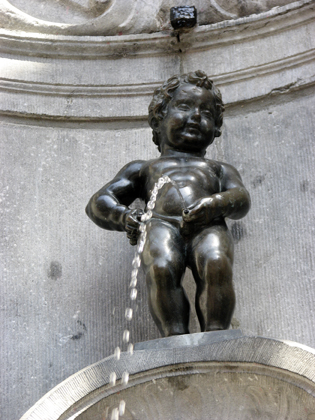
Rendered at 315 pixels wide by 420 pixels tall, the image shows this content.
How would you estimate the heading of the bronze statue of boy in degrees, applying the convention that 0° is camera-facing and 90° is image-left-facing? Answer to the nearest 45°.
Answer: approximately 0°
